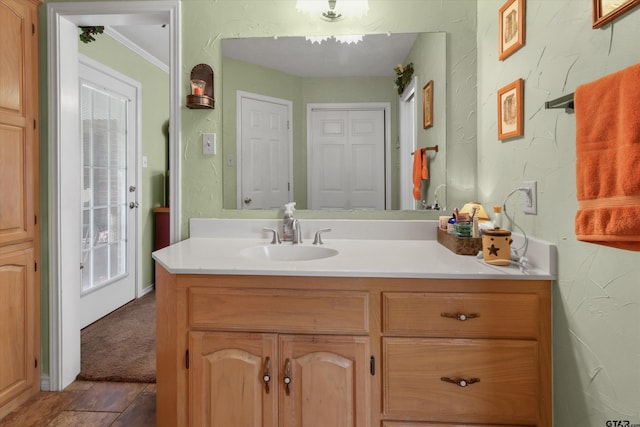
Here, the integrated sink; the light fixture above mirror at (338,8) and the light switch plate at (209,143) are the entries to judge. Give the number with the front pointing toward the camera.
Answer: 3

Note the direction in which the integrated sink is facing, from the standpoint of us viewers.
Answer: facing the viewer

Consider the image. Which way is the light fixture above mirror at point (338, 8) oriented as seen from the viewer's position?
toward the camera

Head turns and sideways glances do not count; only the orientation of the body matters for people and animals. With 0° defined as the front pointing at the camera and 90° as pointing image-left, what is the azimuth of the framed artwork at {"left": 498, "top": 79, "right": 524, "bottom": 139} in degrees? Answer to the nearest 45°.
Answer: approximately 45°

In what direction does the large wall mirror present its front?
toward the camera

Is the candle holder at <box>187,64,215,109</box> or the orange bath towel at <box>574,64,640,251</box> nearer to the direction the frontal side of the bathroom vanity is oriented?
the orange bath towel

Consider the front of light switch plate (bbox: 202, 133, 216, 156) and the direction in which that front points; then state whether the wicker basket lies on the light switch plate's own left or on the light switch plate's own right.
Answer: on the light switch plate's own left

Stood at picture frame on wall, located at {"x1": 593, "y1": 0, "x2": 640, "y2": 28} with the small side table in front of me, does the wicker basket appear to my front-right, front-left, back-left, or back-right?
front-right

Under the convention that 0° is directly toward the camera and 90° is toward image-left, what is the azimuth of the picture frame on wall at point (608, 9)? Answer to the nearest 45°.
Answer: approximately 45°

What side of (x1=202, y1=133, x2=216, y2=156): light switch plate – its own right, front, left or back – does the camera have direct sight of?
front
